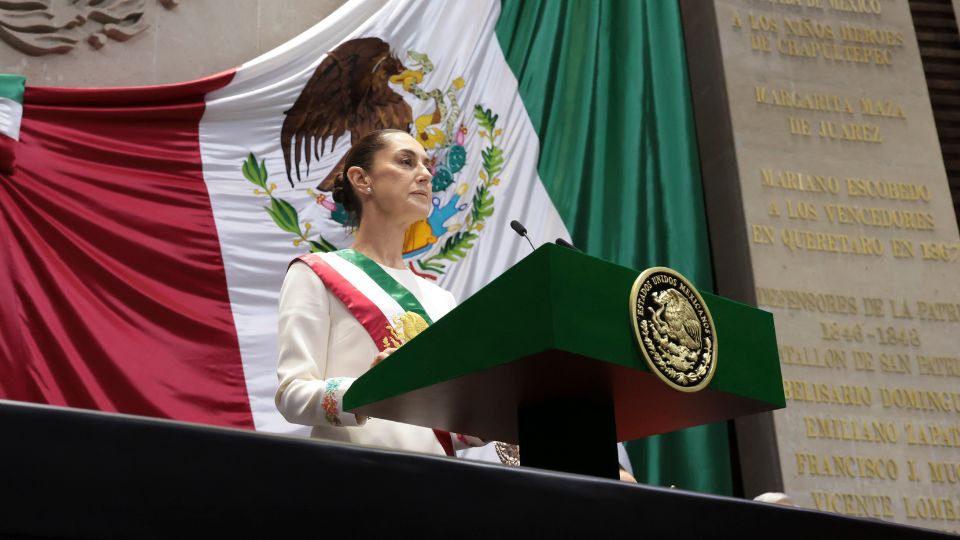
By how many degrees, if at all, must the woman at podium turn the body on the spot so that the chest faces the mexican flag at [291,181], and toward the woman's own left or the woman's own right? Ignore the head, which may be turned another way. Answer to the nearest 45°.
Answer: approximately 135° to the woman's own left

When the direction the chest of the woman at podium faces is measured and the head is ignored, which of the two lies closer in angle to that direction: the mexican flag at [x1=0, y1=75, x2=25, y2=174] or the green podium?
the green podium

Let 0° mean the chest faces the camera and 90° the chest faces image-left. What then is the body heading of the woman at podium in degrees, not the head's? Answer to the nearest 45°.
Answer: approximately 315°

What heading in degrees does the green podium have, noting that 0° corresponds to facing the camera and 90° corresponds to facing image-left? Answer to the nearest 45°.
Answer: approximately 315°

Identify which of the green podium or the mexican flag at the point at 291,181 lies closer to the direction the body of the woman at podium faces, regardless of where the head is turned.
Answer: the green podium

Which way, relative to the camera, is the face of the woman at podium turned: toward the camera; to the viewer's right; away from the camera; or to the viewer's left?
to the viewer's right

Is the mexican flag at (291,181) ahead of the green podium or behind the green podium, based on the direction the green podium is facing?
behind

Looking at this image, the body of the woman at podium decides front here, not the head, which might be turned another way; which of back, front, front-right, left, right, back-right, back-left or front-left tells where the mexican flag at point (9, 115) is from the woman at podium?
back

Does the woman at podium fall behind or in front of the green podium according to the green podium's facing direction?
behind

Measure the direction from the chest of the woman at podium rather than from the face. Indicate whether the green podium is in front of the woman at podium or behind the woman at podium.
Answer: in front

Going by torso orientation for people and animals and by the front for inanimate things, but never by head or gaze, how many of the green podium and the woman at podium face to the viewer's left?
0
